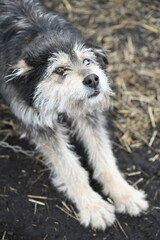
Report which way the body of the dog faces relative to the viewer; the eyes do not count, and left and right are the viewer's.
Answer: facing the viewer and to the right of the viewer
